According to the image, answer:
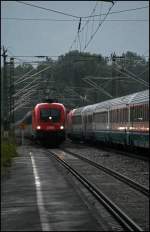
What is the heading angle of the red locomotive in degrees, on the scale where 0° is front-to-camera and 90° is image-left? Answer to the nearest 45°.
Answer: approximately 0°

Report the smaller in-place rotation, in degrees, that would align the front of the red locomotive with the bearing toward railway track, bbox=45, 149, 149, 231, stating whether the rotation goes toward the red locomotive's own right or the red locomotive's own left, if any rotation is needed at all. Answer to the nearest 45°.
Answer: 0° — it already faces it

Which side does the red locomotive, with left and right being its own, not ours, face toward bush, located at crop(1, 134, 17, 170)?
front
